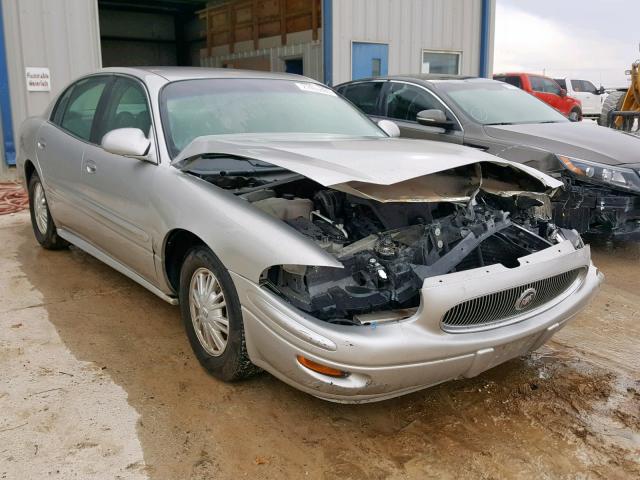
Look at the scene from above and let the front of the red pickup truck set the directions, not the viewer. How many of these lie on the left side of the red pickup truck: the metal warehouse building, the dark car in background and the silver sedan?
0

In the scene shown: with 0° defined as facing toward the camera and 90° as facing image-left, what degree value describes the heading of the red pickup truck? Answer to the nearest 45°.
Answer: approximately 270°

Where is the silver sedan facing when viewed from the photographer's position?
facing the viewer and to the right of the viewer

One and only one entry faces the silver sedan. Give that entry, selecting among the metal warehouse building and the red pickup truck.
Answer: the metal warehouse building

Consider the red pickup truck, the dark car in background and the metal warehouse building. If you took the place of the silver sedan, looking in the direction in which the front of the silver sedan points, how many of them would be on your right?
0

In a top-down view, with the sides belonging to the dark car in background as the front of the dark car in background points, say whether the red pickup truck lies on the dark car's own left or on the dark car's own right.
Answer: on the dark car's own left

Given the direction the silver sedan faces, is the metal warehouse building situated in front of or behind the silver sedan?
behind

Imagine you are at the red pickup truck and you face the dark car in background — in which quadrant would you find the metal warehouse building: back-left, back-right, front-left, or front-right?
front-right

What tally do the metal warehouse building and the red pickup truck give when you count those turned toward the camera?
1

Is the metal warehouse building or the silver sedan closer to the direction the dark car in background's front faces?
the silver sedan

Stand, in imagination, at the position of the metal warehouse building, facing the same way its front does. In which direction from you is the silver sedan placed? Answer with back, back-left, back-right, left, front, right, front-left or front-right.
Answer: front

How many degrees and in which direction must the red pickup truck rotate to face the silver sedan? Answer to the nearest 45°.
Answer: approximately 90° to its right

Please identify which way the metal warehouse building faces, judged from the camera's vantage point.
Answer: facing the viewer

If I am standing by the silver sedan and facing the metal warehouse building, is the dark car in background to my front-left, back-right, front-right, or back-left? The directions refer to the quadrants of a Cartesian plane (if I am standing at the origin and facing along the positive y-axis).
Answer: front-right
